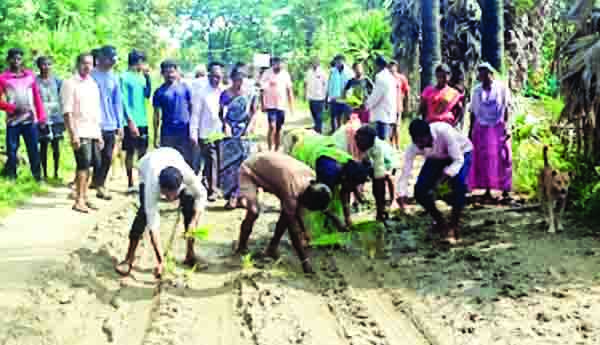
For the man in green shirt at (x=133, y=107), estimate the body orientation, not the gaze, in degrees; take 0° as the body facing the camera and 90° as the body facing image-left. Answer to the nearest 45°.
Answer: approximately 315°

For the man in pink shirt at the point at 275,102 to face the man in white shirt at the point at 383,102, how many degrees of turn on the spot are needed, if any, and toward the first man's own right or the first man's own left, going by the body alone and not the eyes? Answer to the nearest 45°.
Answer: approximately 45° to the first man's own left

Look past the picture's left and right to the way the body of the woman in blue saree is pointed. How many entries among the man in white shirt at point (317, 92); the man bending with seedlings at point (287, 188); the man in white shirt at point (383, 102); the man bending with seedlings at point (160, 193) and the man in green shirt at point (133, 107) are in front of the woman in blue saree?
2

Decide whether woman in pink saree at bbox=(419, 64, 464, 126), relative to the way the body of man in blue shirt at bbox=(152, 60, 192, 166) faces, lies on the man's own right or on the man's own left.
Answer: on the man's own left

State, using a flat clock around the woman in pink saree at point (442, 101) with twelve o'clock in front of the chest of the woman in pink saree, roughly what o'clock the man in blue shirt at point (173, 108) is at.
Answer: The man in blue shirt is roughly at 3 o'clock from the woman in pink saree.

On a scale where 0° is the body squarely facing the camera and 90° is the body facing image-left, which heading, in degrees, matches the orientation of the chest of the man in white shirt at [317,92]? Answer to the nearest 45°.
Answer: approximately 0°

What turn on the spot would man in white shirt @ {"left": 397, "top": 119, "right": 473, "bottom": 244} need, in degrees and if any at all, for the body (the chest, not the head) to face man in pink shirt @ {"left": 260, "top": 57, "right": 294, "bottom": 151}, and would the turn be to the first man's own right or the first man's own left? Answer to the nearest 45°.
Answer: approximately 90° to the first man's own right

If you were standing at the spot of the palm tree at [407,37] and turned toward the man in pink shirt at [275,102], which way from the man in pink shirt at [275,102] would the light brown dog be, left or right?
left

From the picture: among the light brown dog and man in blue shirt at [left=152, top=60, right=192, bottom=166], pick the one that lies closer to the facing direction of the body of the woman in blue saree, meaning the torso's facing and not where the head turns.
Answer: the light brown dog

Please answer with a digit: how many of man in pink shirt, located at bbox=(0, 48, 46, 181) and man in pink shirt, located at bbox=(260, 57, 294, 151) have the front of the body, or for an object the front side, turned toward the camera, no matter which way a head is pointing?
2
